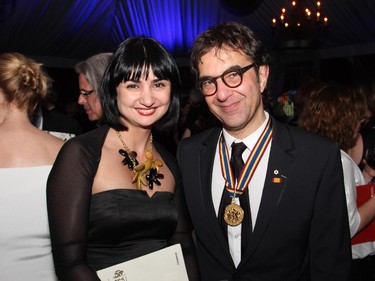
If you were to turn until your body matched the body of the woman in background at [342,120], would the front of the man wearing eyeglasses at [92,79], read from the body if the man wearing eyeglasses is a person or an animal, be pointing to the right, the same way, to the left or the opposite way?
the opposite way

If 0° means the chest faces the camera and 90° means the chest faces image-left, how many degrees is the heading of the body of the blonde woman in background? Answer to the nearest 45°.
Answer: approximately 180°

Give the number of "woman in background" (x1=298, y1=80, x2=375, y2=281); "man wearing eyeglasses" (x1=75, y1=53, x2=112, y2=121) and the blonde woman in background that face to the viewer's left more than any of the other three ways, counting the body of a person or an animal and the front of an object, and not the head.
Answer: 1

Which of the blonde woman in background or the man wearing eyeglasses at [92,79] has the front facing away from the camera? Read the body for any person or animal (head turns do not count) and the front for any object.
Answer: the blonde woman in background

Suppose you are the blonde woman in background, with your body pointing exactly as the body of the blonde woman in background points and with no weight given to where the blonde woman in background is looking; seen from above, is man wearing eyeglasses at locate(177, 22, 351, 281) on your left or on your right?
on your right

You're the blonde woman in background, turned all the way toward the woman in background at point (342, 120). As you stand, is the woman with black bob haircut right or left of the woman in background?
right

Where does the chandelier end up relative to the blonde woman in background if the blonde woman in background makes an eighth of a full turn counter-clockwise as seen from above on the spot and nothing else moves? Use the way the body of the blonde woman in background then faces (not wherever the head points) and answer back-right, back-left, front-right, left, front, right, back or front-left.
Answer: right

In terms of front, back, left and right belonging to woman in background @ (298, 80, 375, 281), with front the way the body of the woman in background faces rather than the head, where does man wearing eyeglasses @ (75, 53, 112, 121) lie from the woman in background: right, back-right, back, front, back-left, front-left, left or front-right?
back-left

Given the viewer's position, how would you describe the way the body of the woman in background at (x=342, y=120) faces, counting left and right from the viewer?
facing away from the viewer and to the right of the viewer

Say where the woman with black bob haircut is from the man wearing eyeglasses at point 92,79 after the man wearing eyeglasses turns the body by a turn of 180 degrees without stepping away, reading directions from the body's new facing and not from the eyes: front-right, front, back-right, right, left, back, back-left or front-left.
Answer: right

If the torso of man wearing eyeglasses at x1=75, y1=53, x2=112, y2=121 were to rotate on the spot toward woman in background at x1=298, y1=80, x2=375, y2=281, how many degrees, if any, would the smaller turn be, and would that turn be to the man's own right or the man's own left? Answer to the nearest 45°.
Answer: approximately 135° to the man's own left
